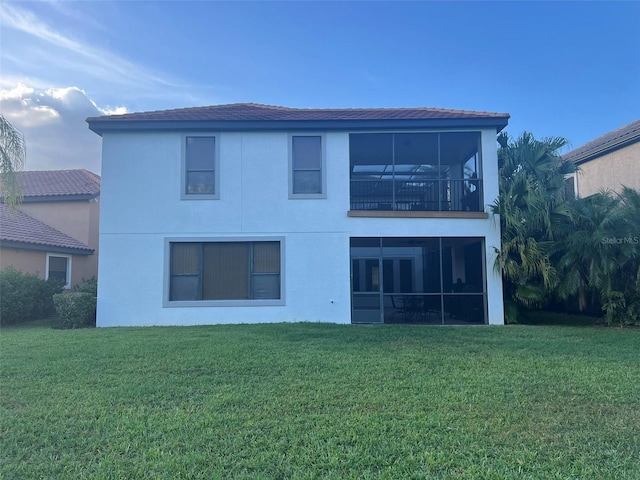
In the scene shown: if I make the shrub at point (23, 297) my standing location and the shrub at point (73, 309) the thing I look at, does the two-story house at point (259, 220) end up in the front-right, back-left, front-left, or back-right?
front-left

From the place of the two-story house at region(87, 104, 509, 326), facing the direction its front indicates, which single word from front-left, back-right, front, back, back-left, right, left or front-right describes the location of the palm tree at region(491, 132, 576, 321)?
right

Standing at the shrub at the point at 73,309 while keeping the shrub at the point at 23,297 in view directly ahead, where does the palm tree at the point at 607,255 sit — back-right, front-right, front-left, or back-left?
back-right

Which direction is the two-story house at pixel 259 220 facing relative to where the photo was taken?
away from the camera

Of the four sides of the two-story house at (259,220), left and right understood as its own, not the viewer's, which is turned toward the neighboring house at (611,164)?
right

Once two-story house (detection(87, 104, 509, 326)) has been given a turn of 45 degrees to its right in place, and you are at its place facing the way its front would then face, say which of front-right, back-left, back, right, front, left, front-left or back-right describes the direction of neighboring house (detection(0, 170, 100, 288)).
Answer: left

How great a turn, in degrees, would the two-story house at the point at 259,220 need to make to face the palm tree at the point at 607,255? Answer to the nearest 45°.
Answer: approximately 90° to its right

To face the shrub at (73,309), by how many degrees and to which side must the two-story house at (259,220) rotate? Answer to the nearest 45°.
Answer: approximately 90° to its left

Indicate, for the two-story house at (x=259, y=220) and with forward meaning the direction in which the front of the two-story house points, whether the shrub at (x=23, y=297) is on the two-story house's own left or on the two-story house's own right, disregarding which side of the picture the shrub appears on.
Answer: on the two-story house's own left

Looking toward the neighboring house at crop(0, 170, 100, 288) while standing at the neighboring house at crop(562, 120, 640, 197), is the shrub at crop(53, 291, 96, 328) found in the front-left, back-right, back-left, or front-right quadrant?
front-left
